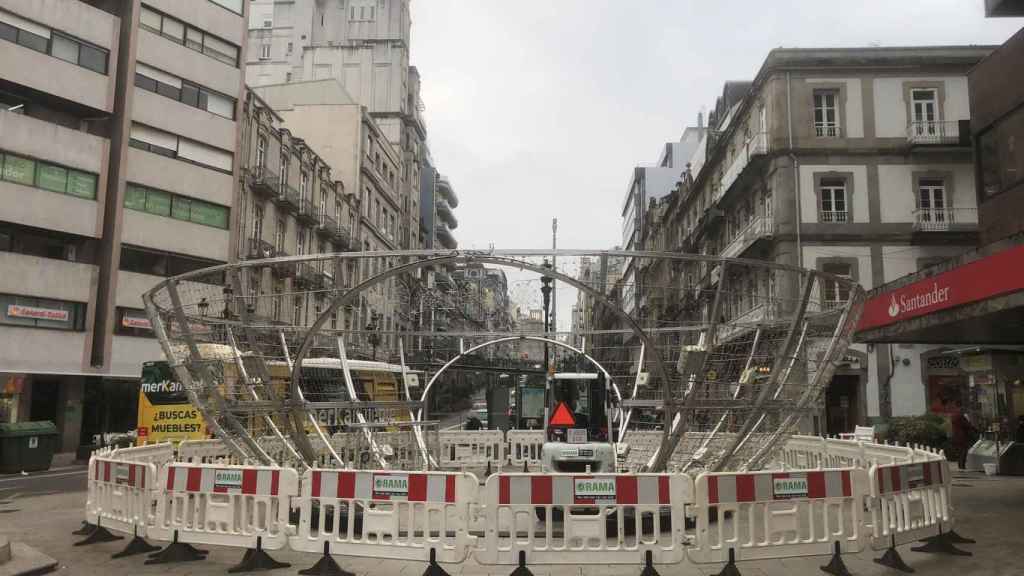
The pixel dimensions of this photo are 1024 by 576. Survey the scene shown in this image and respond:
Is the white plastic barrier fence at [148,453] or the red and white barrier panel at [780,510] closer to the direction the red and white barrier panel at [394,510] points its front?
the red and white barrier panel

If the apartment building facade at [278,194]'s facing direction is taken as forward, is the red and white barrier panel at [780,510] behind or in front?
in front

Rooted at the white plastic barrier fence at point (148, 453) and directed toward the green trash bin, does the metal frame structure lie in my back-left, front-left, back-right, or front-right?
back-right

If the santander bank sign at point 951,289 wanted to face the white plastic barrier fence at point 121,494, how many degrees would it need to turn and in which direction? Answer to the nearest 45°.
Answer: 0° — it already faces it

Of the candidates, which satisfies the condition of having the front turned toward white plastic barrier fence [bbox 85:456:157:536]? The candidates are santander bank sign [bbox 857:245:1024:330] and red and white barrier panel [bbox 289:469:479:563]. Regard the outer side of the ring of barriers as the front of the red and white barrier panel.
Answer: the santander bank sign

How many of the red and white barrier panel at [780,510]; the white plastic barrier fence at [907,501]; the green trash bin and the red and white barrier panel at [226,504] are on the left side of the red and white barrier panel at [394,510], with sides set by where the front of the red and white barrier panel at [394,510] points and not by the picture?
2

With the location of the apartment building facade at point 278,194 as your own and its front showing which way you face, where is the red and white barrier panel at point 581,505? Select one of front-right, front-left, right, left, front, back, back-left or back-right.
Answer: front-right

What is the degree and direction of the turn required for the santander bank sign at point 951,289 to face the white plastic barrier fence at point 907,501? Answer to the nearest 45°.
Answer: approximately 45° to its left

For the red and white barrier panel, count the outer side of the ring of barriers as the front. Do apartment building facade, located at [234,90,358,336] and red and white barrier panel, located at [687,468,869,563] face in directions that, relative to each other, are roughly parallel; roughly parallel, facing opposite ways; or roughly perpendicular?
roughly perpendicular

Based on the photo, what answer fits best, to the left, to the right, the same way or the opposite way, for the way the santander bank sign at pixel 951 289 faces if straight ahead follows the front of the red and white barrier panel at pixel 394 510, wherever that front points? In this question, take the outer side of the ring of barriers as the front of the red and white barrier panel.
to the right

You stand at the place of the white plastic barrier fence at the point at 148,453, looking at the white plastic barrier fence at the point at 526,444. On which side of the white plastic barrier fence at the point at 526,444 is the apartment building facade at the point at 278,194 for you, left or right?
left

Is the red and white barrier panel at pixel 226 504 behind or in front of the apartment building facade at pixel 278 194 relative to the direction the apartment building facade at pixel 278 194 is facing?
in front

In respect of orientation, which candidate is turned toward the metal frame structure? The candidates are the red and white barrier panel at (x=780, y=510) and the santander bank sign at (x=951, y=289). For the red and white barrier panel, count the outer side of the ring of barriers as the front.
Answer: the santander bank sign

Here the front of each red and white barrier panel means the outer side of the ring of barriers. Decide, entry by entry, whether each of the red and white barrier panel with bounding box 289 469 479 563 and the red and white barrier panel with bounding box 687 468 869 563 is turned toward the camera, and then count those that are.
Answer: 2

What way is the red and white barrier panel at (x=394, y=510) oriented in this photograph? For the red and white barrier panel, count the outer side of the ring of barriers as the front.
toward the camera

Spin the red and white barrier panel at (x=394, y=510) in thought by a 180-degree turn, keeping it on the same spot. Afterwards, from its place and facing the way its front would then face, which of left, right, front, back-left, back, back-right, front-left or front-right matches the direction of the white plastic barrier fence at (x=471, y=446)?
front
